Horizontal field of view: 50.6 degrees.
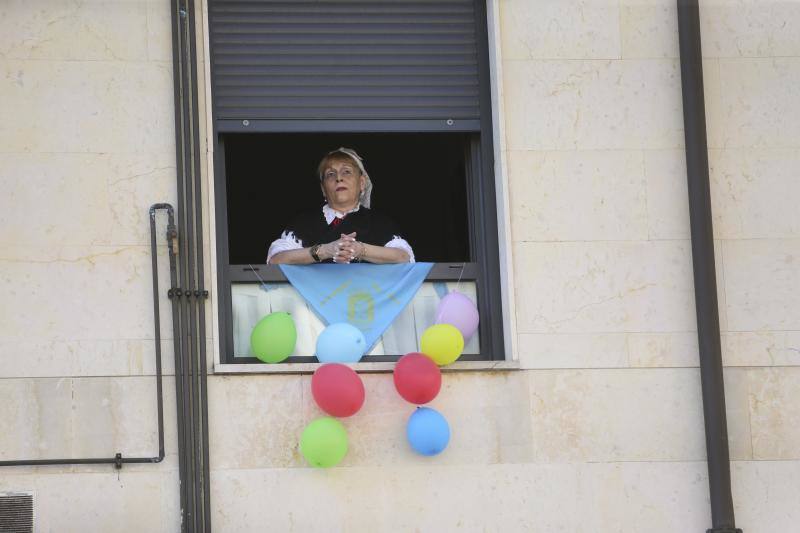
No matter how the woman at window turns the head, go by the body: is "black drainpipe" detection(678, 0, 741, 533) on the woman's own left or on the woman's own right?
on the woman's own left

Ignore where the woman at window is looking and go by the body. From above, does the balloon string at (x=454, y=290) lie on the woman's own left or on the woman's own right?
on the woman's own left

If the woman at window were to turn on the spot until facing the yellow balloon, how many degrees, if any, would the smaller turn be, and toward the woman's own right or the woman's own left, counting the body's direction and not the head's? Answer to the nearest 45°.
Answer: approximately 45° to the woman's own left

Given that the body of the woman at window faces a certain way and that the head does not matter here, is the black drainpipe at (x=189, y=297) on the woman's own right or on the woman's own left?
on the woman's own right

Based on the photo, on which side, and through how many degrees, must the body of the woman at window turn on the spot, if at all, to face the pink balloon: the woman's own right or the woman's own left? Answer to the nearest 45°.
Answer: approximately 45° to the woman's own left

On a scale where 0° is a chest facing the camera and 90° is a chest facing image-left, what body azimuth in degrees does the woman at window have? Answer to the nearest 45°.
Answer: approximately 0°
